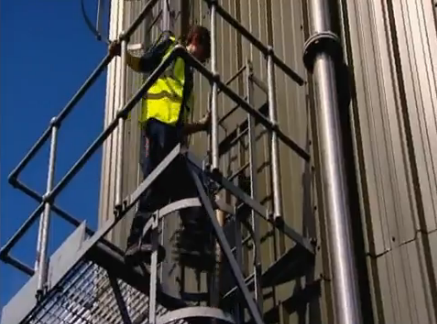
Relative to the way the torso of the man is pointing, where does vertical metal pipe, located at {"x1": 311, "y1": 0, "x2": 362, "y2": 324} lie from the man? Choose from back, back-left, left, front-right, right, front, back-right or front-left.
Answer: front

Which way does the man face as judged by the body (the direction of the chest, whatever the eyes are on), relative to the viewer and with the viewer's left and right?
facing to the right of the viewer
